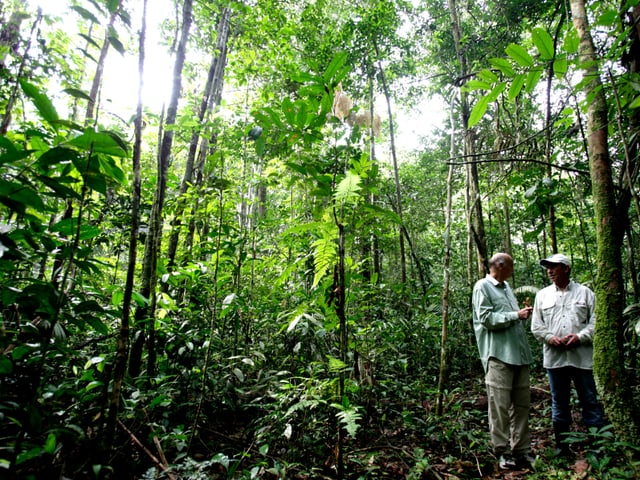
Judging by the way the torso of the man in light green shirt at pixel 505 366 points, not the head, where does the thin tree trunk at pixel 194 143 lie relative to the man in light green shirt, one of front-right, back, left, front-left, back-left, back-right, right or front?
back-right

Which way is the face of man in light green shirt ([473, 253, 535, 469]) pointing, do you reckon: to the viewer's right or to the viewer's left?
to the viewer's right

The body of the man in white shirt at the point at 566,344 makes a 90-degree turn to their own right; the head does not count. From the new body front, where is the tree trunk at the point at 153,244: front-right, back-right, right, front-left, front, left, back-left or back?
front-left

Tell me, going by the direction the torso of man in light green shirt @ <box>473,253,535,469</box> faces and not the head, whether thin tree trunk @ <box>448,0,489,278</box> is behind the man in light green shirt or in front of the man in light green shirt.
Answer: behind

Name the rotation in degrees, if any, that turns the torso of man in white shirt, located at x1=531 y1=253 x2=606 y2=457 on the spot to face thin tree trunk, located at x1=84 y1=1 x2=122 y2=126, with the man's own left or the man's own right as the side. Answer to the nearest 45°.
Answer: approximately 45° to the man's own right

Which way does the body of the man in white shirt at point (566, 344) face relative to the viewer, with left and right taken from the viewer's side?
facing the viewer

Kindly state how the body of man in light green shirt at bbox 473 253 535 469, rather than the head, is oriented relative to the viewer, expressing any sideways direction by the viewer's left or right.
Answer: facing the viewer and to the right of the viewer

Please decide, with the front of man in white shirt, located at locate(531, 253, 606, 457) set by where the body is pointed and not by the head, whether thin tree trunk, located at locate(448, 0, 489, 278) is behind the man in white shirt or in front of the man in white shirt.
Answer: behind

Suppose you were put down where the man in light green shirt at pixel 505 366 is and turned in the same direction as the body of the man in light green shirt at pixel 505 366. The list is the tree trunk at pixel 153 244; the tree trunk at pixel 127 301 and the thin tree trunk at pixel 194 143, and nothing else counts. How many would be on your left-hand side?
0
